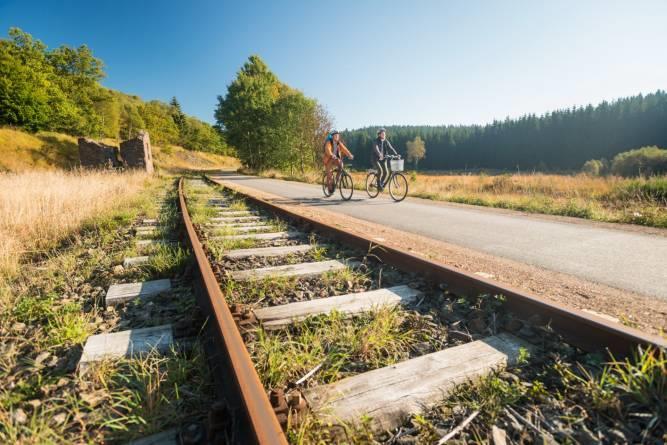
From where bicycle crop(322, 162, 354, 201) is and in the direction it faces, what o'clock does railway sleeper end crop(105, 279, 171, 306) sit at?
The railway sleeper end is roughly at 2 o'clock from the bicycle.

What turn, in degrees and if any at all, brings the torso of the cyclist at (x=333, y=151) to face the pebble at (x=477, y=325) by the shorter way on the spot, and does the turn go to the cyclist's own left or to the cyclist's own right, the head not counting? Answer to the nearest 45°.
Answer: approximately 45° to the cyclist's own right

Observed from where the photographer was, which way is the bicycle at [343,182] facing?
facing the viewer and to the right of the viewer

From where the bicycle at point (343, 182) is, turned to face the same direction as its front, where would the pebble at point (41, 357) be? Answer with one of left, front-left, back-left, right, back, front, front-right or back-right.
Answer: front-right

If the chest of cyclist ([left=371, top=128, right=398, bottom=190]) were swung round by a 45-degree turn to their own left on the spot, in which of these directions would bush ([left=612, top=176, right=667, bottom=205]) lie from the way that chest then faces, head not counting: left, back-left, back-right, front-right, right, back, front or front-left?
front

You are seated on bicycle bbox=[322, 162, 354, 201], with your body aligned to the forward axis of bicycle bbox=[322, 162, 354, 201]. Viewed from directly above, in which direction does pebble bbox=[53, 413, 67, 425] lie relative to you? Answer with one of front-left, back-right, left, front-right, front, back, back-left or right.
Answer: front-right

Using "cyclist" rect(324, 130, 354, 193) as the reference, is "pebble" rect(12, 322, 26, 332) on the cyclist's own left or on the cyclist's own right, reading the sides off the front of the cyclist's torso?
on the cyclist's own right

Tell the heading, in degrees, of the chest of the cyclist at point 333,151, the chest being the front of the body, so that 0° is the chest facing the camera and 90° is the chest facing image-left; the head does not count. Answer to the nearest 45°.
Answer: approximately 315°

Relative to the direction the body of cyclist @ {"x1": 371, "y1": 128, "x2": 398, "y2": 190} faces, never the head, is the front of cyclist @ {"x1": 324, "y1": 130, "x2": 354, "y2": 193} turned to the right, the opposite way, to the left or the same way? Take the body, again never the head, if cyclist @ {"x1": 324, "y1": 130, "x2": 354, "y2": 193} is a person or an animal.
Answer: the same way

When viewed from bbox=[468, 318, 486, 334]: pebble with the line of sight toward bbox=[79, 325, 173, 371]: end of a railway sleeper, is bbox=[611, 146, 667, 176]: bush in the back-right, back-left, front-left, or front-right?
back-right

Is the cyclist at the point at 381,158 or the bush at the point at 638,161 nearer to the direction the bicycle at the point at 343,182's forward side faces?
the cyclist

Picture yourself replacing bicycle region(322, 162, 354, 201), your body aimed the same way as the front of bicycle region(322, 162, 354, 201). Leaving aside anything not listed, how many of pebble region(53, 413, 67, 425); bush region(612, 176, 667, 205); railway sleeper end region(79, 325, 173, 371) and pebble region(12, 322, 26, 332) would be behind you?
0

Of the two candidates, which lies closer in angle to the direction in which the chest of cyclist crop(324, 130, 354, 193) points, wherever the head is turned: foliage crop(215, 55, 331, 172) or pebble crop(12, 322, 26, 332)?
the pebble

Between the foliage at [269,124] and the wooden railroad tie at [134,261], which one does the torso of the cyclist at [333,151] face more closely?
the wooden railroad tie

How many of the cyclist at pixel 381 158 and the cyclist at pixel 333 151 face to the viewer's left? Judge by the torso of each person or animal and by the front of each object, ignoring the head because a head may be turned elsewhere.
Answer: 0

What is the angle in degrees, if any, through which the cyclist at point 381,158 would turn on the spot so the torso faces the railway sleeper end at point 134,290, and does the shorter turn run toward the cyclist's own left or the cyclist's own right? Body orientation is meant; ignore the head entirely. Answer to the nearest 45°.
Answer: approximately 45° to the cyclist's own right

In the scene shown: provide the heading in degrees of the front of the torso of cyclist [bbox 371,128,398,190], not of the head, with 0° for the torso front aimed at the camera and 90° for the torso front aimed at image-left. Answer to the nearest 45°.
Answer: approximately 315°

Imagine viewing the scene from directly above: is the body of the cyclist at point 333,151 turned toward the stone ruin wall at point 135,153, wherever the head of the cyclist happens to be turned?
no
